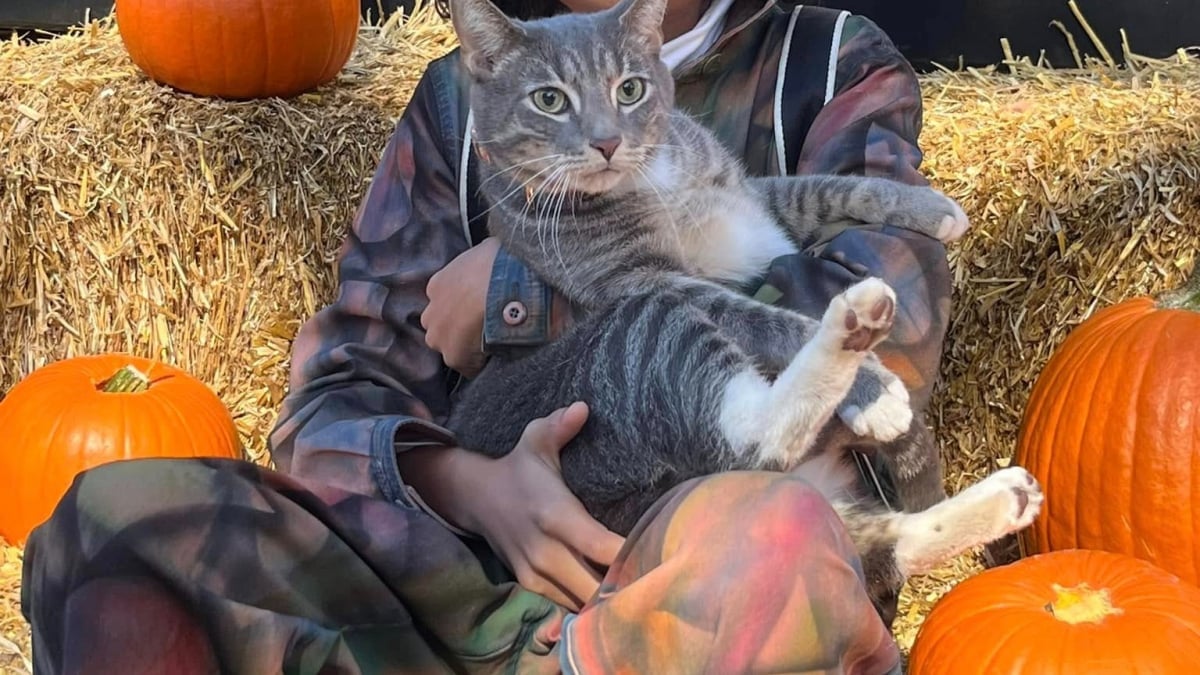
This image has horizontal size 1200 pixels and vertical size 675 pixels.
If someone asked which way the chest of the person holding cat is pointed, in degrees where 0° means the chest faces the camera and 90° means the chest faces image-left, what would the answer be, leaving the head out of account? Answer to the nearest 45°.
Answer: approximately 0°

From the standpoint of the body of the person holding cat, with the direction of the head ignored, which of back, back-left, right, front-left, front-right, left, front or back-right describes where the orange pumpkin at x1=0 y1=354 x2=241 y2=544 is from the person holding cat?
back-right

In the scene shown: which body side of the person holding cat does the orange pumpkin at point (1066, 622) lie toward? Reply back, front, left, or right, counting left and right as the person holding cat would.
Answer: left

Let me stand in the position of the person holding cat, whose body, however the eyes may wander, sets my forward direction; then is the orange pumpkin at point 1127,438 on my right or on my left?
on my left

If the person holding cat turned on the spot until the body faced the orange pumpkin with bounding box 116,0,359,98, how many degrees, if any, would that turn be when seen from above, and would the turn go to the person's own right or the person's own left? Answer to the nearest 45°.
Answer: approximately 180°
